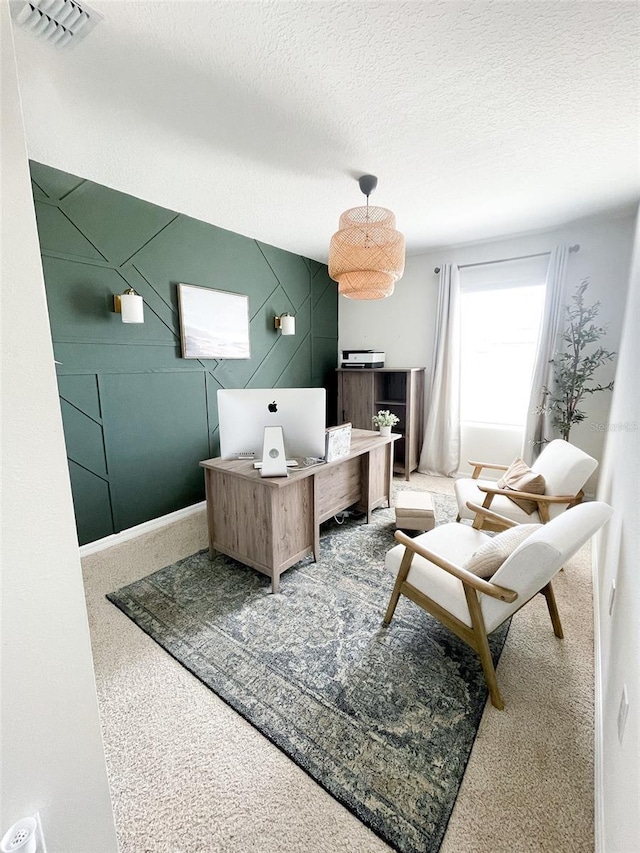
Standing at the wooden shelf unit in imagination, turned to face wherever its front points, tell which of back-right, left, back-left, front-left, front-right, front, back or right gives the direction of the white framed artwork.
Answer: front

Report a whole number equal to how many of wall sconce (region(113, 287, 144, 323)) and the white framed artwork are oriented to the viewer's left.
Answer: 0

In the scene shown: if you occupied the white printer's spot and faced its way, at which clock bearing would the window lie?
The window is roughly at 8 o'clock from the white printer.

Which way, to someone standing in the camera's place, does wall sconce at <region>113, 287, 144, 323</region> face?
facing the viewer and to the right of the viewer

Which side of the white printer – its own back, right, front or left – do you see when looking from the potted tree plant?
left

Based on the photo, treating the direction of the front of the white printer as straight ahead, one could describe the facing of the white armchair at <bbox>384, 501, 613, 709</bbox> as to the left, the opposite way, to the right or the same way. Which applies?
to the right

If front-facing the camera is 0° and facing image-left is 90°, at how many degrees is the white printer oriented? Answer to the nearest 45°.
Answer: approximately 45°

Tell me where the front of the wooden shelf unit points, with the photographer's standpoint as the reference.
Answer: facing the viewer and to the left of the viewer

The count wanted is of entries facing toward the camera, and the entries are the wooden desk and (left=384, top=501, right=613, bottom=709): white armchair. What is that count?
0

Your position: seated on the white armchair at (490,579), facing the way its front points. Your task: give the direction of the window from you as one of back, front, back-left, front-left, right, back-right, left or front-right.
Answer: front-right

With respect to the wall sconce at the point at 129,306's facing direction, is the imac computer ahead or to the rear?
ahead

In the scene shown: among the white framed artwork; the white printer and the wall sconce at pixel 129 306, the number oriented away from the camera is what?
0

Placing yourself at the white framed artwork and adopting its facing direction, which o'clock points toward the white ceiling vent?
The white ceiling vent is roughly at 2 o'clock from the white framed artwork.

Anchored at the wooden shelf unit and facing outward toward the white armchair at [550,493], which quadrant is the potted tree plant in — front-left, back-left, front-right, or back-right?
front-left

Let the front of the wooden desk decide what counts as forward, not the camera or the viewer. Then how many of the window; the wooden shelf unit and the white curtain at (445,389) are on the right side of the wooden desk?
3

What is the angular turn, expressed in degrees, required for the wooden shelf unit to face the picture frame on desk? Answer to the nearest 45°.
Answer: approximately 45° to its left

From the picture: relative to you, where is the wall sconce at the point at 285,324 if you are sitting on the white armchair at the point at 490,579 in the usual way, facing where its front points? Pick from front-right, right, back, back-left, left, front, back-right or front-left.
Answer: front

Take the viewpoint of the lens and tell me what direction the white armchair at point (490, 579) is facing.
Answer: facing away from the viewer and to the left of the viewer
